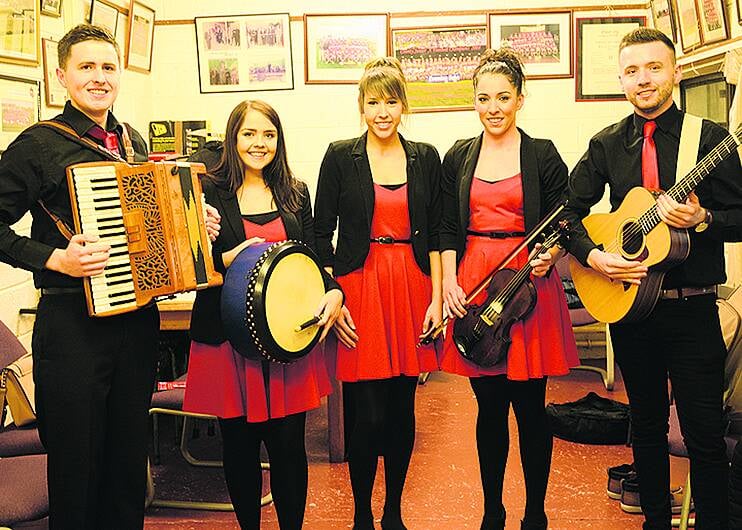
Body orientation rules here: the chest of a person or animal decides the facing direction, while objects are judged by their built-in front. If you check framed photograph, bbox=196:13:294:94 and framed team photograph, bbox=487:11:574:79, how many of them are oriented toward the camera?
2

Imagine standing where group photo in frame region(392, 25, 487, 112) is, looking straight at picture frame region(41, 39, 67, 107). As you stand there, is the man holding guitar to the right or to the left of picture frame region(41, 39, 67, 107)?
left

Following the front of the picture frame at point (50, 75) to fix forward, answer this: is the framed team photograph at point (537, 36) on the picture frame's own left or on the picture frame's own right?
on the picture frame's own left

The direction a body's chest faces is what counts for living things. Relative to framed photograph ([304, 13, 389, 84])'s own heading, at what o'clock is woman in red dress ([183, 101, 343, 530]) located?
The woman in red dress is roughly at 12 o'clock from the framed photograph.
